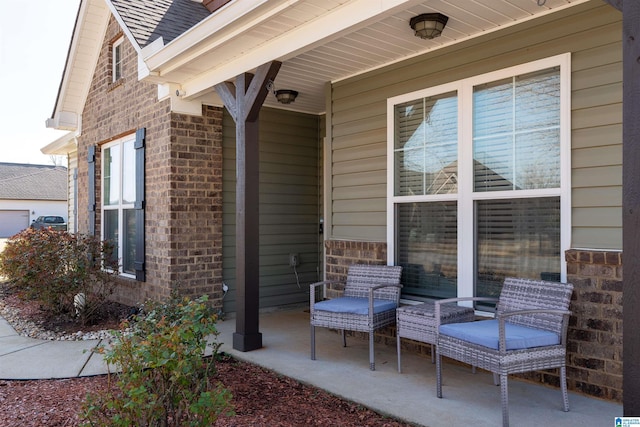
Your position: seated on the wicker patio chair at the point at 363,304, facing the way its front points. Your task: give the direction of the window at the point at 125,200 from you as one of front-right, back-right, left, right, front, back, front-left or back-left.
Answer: right

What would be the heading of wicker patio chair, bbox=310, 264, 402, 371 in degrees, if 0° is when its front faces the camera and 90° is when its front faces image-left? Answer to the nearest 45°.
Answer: approximately 45°

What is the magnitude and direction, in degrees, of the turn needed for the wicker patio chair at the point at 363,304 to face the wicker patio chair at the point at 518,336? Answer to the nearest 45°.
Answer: approximately 90° to its left

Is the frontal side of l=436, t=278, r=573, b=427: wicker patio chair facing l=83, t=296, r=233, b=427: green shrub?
yes

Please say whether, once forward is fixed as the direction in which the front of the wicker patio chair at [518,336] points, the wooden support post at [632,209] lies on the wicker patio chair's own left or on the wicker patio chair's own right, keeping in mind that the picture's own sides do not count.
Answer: on the wicker patio chair's own left

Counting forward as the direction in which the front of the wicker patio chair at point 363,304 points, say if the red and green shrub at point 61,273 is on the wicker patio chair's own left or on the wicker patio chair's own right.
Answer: on the wicker patio chair's own right

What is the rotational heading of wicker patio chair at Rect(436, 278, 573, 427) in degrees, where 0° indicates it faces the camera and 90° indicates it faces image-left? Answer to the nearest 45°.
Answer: approximately 45°
